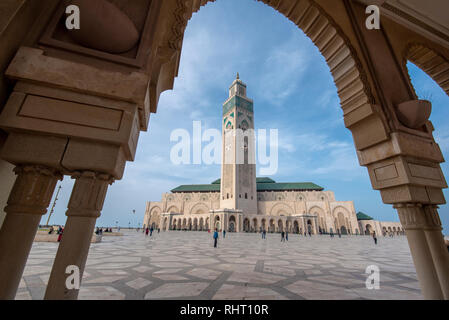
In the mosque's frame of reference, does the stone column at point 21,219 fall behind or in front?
in front

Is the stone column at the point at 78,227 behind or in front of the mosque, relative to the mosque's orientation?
in front

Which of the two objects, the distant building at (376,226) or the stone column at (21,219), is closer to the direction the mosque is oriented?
the stone column

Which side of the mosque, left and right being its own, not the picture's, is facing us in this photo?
front

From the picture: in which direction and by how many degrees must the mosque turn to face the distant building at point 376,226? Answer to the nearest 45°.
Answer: approximately 90° to its left

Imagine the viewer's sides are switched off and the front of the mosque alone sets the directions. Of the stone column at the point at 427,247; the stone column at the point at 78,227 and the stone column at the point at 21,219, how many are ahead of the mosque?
3

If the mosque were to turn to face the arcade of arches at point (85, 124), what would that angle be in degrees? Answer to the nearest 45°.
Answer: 0° — it already faces it

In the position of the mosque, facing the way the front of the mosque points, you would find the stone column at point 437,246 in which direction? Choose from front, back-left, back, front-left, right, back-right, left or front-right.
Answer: front

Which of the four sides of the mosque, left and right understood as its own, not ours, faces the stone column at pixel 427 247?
front

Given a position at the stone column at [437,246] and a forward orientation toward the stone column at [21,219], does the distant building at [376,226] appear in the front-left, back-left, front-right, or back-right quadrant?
back-right

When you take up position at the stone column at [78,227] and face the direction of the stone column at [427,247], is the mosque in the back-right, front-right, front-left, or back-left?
front-left
